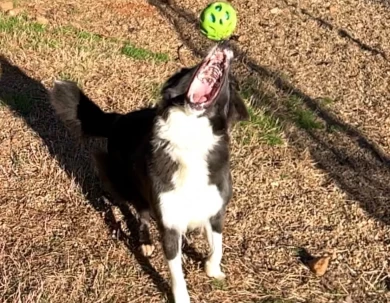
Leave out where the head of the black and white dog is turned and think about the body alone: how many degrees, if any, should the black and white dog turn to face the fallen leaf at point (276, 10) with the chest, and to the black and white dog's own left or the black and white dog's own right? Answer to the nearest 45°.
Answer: approximately 135° to the black and white dog's own left

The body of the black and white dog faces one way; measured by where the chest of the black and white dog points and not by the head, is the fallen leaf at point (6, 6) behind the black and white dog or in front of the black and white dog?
behind

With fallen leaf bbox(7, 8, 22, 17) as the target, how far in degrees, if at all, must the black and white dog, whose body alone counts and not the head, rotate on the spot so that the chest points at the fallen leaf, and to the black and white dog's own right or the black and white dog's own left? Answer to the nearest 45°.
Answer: approximately 180°

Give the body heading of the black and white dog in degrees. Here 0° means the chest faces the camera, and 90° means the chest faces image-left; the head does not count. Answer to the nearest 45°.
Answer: approximately 315°

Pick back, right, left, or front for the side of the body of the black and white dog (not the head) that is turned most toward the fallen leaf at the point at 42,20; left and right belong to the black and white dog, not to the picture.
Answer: back
